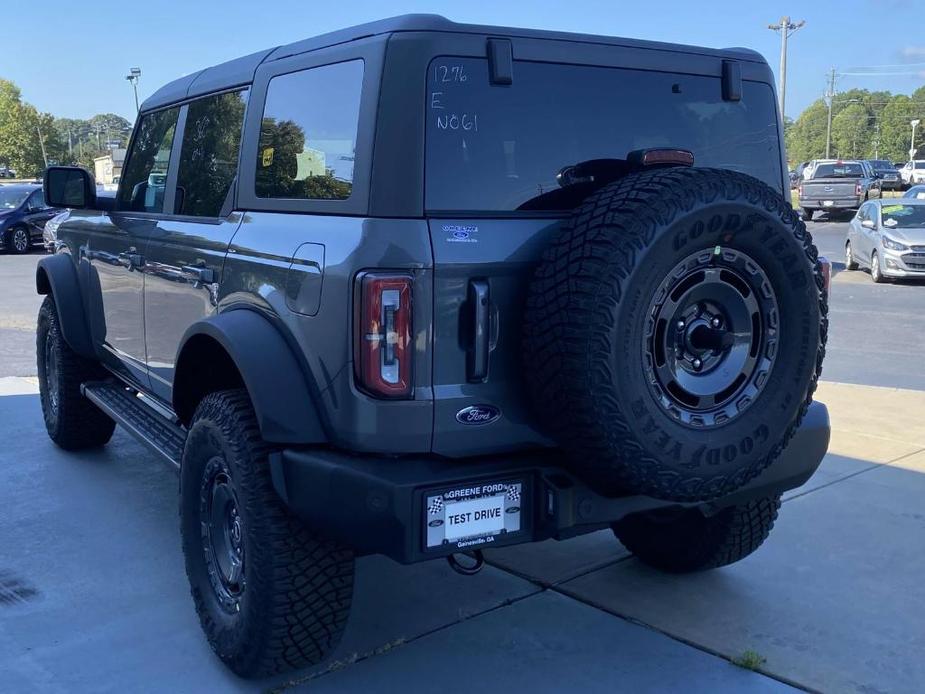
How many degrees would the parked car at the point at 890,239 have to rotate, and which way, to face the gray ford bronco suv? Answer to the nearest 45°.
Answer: approximately 45° to its right

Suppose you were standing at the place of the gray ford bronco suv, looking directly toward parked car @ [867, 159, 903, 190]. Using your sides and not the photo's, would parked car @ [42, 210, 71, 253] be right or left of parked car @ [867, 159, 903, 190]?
left

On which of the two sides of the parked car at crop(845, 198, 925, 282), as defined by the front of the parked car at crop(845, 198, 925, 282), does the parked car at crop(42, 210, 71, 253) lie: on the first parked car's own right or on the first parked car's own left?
on the first parked car's own right

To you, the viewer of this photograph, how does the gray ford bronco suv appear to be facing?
facing away from the viewer and to the left of the viewer

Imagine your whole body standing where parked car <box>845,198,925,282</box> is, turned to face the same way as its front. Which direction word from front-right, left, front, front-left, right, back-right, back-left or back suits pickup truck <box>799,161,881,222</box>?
back-left

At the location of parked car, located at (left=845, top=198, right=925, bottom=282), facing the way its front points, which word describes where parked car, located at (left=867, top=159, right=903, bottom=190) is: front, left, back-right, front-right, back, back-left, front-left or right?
back-left

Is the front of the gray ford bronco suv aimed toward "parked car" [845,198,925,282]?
no

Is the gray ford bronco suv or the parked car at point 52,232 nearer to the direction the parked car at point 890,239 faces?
the gray ford bronco suv

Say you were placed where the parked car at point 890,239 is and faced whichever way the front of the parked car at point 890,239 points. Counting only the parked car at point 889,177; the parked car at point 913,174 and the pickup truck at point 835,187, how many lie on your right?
0

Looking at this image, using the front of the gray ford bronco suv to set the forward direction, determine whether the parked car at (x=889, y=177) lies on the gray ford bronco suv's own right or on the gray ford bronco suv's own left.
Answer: on the gray ford bronco suv's own right

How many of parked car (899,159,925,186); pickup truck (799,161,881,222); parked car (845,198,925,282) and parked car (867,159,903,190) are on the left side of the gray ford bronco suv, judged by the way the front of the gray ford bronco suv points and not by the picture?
0
